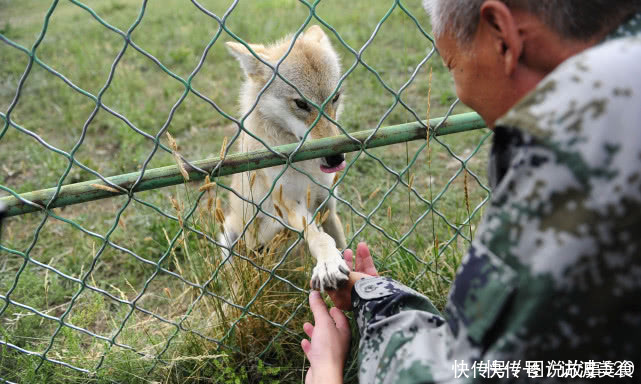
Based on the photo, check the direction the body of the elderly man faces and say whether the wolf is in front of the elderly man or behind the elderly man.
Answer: in front

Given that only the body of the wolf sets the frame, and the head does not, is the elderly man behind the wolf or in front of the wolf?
in front

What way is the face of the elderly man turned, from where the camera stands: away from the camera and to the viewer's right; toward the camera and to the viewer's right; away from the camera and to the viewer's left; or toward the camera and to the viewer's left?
away from the camera and to the viewer's left

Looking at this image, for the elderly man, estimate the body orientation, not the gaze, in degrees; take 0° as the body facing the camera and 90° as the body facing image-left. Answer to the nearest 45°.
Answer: approximately 135°

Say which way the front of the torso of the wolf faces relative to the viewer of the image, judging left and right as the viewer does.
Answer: facing the viewer and to the right of the viewer

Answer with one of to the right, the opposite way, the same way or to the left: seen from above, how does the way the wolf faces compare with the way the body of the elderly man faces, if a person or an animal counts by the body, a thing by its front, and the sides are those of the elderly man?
the opposite way
